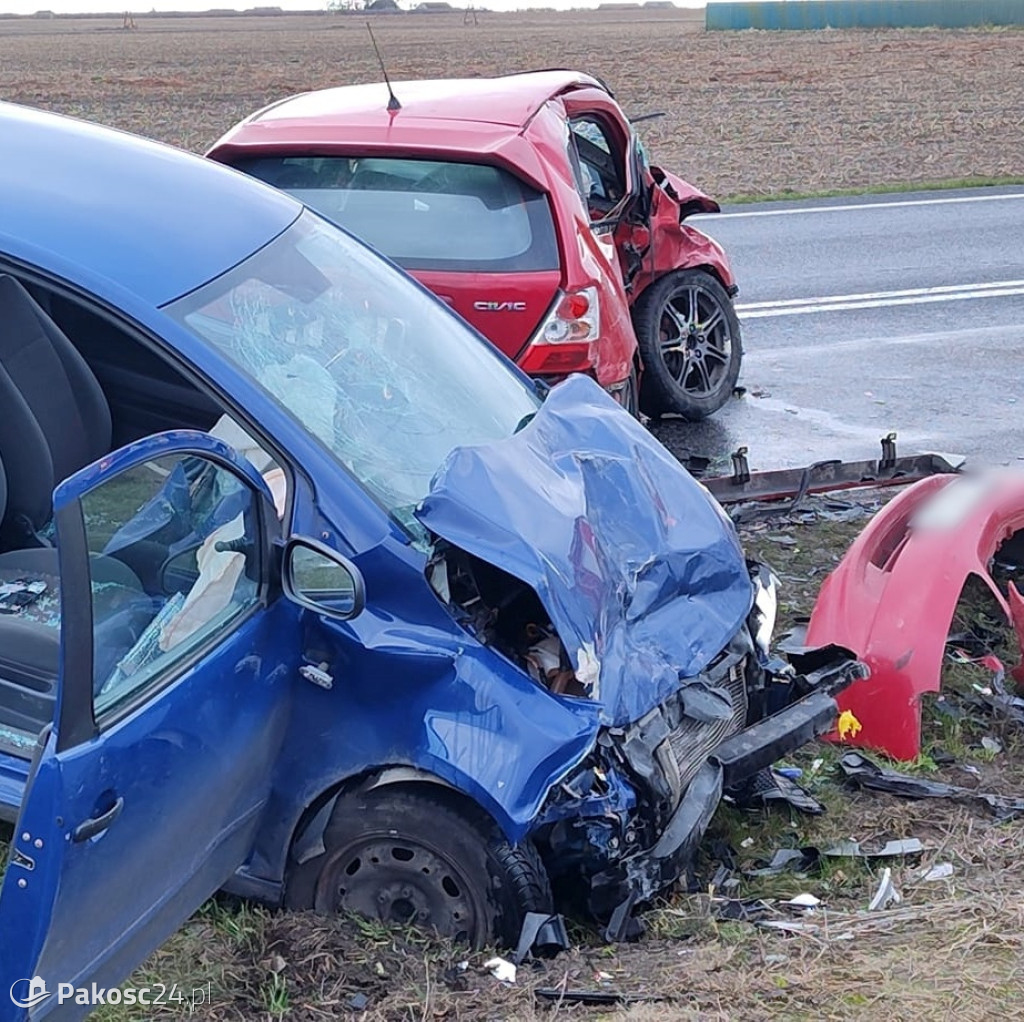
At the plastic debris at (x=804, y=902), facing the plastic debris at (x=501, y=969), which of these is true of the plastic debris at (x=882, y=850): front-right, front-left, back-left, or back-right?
back-right

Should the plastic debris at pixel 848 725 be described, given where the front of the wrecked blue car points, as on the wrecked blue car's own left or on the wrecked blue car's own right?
on the wrecked blue car's own left

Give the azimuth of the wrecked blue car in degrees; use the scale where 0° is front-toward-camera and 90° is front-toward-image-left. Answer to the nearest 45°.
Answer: approximately 315°

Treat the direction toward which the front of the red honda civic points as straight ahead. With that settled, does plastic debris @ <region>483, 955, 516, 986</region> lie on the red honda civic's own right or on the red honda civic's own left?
on the red honda civic's own right

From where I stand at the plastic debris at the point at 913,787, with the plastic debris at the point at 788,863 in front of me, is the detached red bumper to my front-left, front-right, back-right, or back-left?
back-right

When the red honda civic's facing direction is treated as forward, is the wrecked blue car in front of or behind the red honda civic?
behind

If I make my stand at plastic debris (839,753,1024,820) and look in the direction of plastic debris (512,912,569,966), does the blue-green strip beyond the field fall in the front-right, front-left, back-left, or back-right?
back-right

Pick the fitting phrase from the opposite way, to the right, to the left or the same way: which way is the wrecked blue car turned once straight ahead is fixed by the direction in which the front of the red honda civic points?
to the right

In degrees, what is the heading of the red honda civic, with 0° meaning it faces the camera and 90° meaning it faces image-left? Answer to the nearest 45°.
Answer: approximately 225°

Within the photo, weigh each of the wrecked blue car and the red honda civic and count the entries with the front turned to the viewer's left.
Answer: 0

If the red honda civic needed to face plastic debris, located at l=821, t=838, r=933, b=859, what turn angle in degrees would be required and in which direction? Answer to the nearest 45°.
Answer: approximately 135° to its right
